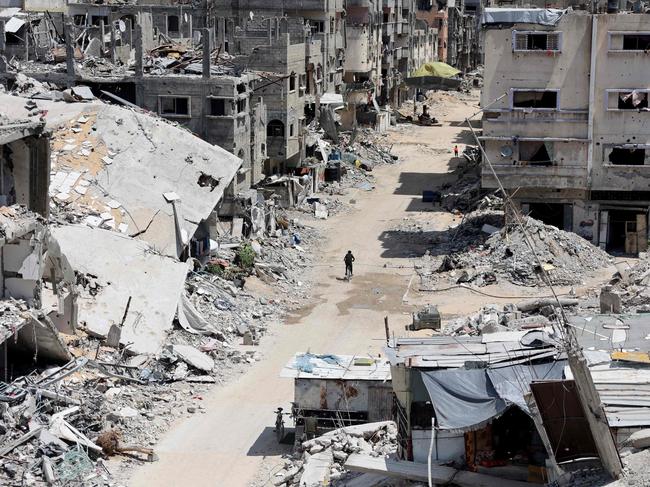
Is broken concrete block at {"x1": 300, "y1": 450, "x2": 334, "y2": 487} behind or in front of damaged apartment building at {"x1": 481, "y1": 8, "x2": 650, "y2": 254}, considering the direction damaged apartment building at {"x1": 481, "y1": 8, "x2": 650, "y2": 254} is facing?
in front

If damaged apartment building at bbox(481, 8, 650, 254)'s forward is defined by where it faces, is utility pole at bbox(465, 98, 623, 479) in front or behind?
in front

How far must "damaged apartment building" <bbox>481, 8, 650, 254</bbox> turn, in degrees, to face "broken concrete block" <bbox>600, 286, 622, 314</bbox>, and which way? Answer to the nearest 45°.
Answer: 0° — it already faces it

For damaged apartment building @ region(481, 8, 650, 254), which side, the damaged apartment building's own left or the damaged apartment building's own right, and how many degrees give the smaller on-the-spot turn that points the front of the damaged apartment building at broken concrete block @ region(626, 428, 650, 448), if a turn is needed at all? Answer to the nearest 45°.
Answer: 0° — it already faces it

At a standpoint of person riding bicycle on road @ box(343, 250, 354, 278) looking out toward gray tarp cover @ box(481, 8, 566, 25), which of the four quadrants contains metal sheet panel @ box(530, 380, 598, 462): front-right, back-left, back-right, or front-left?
back-right

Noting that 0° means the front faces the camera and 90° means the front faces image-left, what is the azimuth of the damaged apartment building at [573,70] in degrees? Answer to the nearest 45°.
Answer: approximately 0°

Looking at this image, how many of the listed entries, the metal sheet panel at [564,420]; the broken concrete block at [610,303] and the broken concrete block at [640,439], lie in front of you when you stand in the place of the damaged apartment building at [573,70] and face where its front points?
3

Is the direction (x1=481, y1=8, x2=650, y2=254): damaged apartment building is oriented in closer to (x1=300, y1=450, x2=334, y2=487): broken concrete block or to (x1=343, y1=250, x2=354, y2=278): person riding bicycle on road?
the broken concrete block

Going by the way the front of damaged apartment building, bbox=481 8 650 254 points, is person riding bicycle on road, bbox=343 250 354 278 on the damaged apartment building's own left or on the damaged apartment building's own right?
on the damaged apartment building's own right

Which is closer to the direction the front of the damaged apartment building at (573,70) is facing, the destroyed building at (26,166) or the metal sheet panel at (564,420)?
the metal sheet panel

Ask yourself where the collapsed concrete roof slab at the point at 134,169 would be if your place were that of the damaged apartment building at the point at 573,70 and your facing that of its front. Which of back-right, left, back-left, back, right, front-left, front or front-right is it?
front-right

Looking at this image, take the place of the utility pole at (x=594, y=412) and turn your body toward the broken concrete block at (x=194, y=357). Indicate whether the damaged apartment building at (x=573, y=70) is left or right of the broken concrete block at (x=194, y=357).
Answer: right

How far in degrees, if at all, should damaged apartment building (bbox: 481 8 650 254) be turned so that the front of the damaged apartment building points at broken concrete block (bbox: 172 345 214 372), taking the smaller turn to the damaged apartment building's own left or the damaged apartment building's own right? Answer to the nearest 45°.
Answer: approximately 45° to the damaged apartment building's own right
